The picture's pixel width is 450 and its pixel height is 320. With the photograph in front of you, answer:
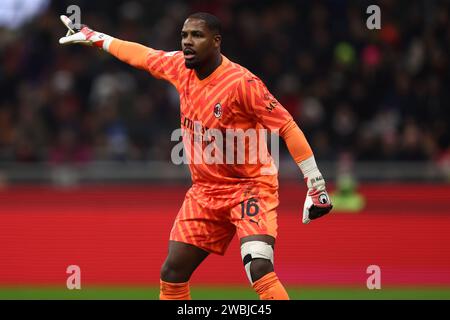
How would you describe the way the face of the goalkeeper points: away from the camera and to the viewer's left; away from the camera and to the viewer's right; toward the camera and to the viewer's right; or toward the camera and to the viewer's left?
toward the camera and to the viewer's left
